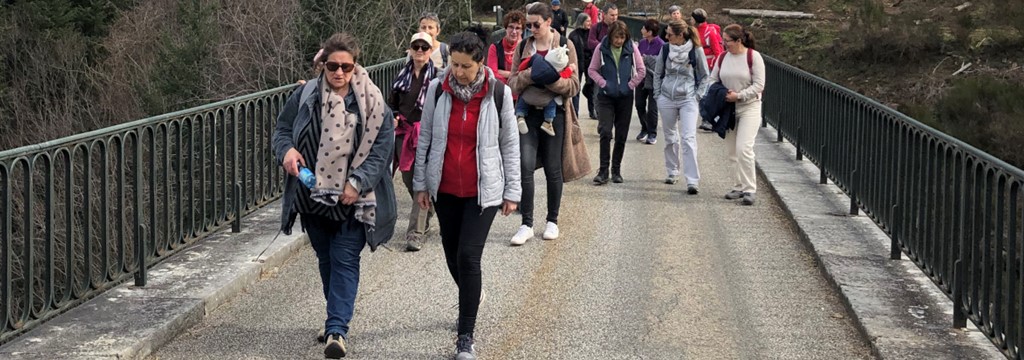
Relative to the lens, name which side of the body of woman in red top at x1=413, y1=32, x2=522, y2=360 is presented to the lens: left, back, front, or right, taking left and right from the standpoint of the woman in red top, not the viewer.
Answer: front

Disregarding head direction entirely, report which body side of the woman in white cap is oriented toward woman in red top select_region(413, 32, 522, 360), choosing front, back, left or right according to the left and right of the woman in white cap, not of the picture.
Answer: front

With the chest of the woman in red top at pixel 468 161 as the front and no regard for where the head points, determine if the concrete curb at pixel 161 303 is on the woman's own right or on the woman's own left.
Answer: on the woman's own right

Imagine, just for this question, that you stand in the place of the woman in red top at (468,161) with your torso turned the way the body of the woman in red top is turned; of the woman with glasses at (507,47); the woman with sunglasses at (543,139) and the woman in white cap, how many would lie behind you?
3

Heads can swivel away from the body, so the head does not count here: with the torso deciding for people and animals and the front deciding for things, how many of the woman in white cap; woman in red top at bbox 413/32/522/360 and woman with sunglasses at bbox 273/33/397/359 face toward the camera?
3

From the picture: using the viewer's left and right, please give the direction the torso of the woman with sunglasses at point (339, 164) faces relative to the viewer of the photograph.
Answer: facing the viewer
